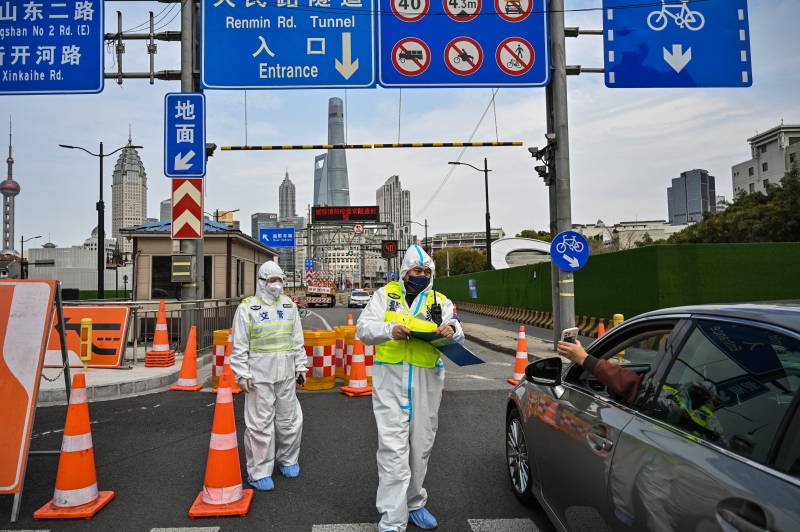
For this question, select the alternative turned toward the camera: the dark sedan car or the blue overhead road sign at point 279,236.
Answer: the blue overhead road sign

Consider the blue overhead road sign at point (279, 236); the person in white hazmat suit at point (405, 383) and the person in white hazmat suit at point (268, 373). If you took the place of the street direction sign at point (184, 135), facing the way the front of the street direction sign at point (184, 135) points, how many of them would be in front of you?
2

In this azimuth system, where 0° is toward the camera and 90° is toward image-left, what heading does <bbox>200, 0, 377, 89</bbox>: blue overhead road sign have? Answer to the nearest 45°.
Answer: approximately 0°

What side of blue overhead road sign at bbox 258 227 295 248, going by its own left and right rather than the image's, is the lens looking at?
front

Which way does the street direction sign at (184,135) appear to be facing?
toward the camera

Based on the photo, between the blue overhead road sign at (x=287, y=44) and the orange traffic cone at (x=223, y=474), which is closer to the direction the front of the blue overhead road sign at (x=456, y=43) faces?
the orange traffic cone

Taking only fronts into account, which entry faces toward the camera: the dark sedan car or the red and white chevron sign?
the red and white chevron sign

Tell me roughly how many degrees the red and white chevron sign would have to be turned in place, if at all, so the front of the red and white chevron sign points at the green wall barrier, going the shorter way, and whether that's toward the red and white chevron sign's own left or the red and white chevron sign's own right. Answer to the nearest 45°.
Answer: approximately 90° to the red and white chevron sign's own left

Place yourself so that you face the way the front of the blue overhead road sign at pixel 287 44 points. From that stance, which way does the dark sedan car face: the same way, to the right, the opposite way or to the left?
the opposite way

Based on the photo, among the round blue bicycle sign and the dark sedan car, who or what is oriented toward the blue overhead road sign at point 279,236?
the dark sedan car

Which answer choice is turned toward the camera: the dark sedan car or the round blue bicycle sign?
the round blue bicycle sign

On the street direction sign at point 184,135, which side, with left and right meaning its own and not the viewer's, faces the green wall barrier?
left

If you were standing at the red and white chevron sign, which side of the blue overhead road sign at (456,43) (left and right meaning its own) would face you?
right

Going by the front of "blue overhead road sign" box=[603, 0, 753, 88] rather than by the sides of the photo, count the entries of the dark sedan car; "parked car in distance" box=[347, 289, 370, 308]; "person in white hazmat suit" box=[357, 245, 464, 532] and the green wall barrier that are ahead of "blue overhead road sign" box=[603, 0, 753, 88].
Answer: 2

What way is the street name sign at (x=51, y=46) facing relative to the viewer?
toward the camera
